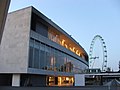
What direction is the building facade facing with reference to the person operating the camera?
facing the viewer and to the right of the viewer
